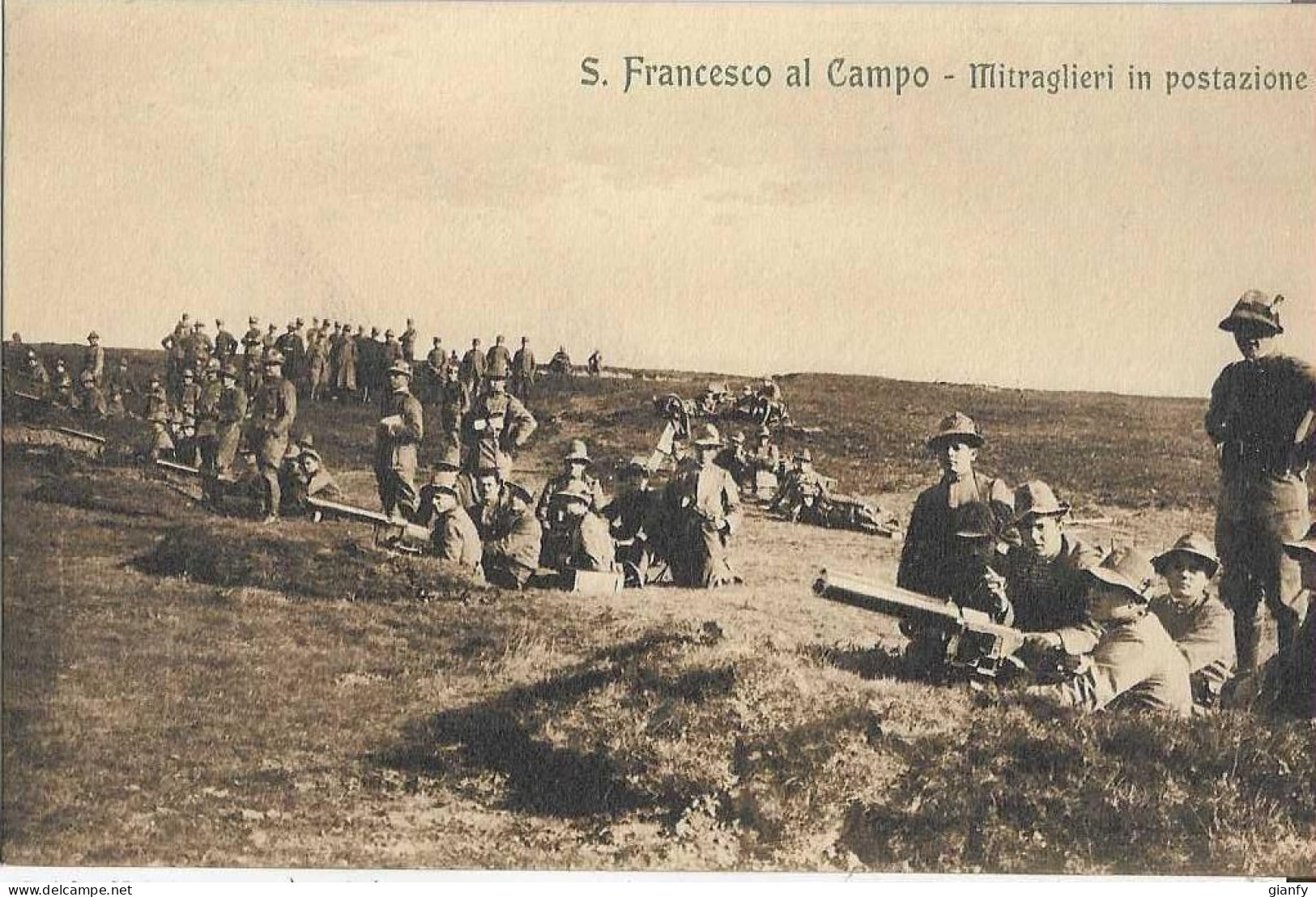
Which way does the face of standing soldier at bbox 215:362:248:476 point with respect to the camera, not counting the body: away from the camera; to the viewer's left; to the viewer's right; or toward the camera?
toward the camera

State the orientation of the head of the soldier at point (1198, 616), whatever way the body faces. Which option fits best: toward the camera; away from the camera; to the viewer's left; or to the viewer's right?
toward the camera

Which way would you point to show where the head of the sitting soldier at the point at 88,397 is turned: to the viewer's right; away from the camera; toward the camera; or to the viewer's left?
toward the camera

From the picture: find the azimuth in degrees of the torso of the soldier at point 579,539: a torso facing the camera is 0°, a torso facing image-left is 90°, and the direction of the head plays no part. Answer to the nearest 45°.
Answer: approximately 45°

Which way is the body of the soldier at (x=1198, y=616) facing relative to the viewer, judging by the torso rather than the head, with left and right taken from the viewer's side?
facing the viewer and to the left of the viewer

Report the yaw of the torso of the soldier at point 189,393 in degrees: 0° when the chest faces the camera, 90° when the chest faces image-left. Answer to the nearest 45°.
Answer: approximately 45°

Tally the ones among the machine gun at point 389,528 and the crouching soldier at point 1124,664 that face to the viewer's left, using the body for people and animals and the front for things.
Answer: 2

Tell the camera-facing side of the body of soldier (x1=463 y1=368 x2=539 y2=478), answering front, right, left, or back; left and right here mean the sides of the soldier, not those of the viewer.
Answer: front

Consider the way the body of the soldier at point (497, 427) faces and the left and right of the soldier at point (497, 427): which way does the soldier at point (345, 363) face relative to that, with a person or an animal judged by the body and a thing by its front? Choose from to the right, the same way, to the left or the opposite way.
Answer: the same way

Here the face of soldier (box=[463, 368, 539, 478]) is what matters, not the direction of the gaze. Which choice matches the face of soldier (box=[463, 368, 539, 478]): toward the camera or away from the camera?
toward the camera

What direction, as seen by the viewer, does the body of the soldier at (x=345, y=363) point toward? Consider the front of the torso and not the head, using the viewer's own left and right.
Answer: facing the viewer

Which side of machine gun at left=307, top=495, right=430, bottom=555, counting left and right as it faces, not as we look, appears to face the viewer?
left

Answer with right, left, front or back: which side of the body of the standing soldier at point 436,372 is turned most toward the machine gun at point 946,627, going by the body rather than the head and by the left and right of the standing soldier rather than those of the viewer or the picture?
front

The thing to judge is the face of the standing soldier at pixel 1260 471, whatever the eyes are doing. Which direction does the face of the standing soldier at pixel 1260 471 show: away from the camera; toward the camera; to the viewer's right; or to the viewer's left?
toward the camera
